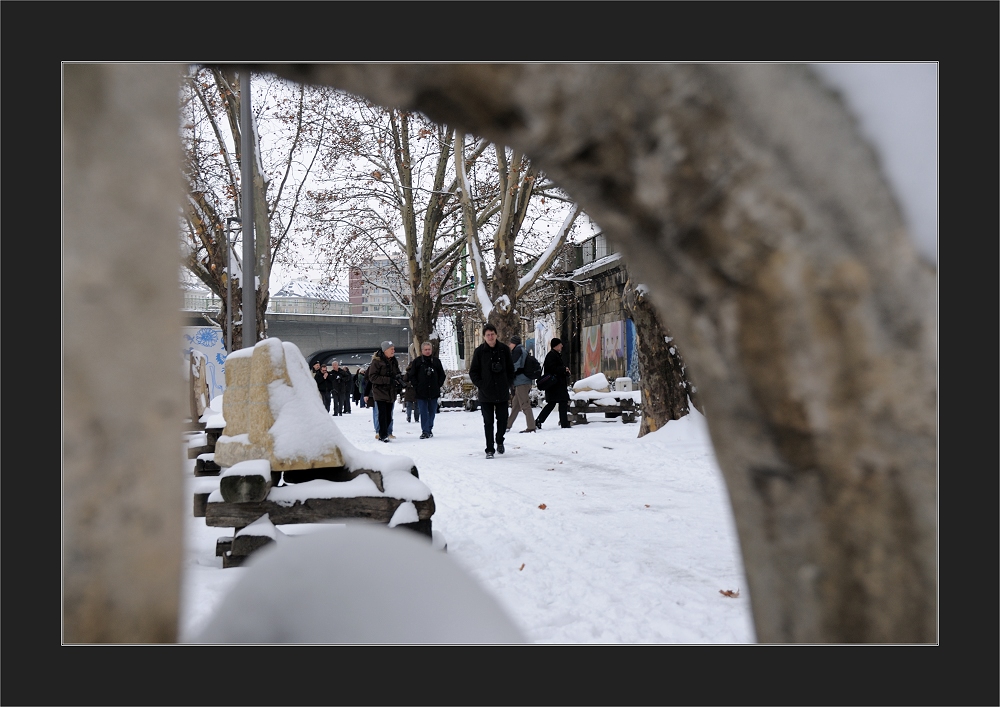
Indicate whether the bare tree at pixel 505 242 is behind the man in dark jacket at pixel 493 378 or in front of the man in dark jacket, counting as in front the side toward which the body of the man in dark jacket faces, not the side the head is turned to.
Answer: behind

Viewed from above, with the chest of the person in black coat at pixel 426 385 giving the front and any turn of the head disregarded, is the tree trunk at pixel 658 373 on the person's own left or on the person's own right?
on the person's own left

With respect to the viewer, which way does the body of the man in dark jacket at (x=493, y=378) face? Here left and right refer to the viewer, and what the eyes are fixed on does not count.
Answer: facing the viewer

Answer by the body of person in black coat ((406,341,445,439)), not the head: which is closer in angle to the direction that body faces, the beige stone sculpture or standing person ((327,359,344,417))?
the beige stone sculpture

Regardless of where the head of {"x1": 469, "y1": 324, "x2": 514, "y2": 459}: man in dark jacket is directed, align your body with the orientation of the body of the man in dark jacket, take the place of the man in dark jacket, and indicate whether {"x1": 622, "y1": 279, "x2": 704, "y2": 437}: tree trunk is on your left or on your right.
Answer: on your left

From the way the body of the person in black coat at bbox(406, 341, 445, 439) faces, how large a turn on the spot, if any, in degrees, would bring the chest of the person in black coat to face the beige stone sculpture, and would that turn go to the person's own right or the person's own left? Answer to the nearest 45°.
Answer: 0° — they already face it

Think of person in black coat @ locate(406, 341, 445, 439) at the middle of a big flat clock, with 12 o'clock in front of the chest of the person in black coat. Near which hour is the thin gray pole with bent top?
The thin gray pole with bent top is roughly at 4 o'clock from the person in black coat.

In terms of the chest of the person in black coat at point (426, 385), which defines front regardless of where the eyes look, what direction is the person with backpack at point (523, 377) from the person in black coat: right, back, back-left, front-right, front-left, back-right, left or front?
left

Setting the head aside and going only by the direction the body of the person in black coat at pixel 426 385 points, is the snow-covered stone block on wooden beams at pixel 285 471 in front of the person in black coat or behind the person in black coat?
in front

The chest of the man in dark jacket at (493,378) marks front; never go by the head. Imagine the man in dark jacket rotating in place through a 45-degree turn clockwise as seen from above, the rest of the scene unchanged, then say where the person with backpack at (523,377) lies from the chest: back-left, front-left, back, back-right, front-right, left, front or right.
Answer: back-right

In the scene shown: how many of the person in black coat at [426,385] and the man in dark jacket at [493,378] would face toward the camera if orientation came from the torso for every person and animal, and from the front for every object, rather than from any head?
2

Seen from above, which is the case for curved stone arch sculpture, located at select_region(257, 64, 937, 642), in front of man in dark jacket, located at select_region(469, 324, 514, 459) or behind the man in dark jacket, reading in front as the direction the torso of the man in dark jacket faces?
in front
